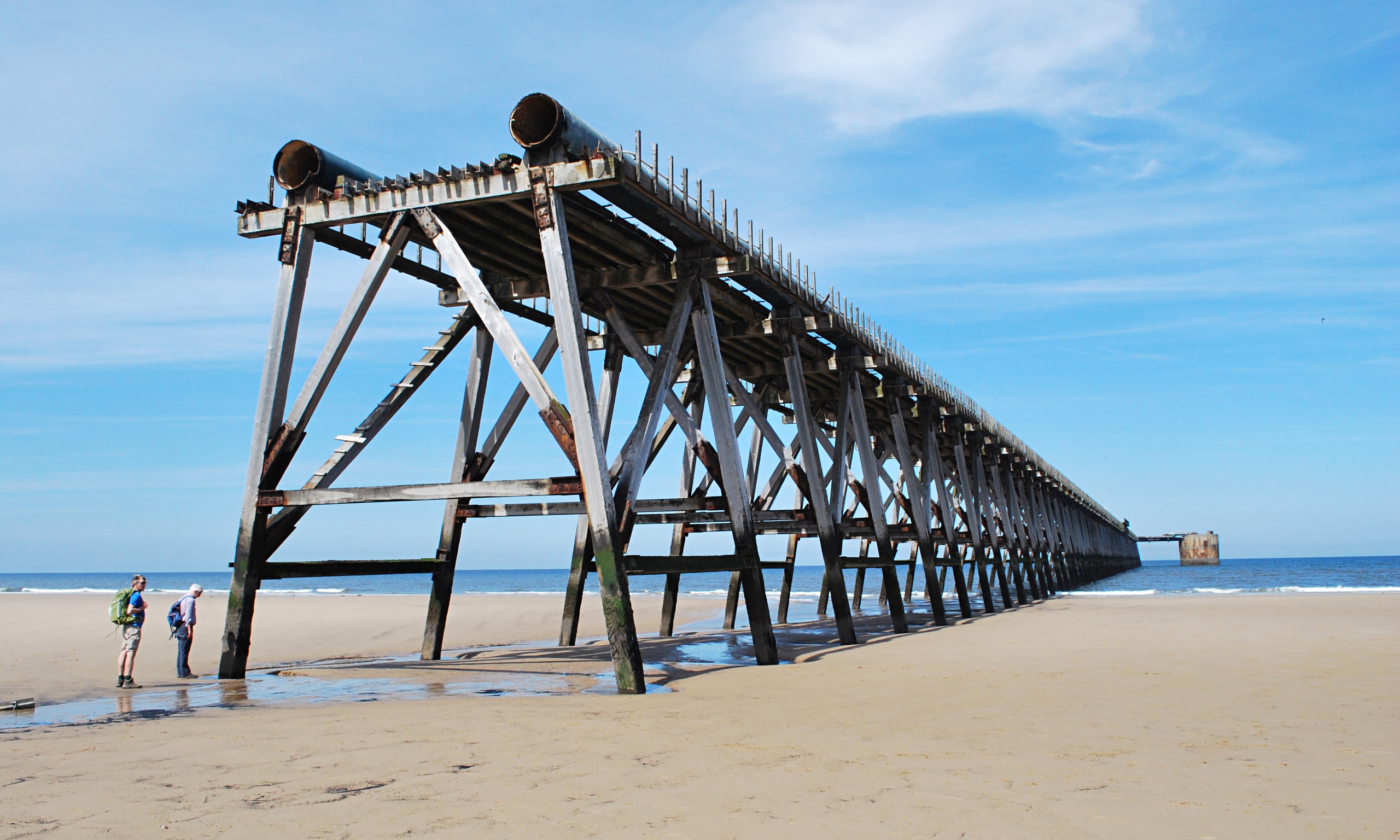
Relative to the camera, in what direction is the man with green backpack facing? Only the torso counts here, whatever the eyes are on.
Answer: to the viewer's right

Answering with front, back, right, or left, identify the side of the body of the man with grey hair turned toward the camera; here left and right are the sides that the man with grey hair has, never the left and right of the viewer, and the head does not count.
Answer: right

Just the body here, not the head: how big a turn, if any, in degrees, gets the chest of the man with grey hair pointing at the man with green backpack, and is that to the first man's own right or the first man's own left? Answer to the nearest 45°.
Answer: approximately 135° to the first man's own right

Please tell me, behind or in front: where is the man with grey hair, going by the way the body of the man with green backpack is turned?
in front

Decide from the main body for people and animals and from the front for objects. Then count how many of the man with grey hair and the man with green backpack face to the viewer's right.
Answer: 2

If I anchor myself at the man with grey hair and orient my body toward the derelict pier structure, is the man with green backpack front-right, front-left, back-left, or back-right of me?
back-right

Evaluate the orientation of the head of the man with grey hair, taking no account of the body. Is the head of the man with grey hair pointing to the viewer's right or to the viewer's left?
to the viewer's right
